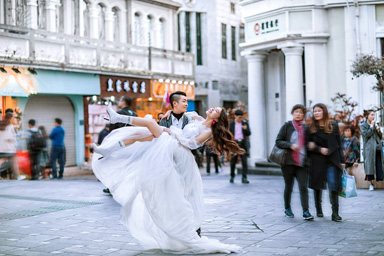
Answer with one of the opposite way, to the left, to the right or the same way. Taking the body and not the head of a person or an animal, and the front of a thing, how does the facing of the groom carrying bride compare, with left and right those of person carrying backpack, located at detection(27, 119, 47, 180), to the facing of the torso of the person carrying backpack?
the opposite way

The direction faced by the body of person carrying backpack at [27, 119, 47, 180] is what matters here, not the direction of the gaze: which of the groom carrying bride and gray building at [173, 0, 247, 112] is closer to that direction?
the gray building

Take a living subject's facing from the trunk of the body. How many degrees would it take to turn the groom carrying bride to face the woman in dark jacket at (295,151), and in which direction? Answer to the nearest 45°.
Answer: approximately 90° to their left

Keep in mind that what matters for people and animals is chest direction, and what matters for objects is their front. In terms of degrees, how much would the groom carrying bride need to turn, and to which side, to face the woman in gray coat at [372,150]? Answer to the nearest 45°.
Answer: approximately 90° to their left

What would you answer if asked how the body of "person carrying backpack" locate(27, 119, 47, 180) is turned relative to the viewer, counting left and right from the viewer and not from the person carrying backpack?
facing away from the viewer and to the left of the viewer

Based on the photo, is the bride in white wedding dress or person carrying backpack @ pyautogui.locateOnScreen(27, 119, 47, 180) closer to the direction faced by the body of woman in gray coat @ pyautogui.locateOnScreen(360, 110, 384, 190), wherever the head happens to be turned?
the bride in white wedding dress

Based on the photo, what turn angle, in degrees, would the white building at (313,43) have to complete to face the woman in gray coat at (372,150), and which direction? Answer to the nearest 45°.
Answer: approximately 45° to its left

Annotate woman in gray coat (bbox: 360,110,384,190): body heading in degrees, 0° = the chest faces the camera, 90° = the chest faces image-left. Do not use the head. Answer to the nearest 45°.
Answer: approximately 315°

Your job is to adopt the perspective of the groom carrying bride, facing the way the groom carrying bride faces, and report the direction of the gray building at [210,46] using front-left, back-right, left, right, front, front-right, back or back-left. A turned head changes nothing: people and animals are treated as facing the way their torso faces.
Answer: back-left

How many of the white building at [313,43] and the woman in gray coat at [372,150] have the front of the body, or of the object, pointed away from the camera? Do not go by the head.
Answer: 0

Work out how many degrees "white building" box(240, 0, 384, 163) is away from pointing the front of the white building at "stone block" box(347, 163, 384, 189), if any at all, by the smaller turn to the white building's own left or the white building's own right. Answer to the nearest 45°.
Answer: approximately 45° to the white building's own left
